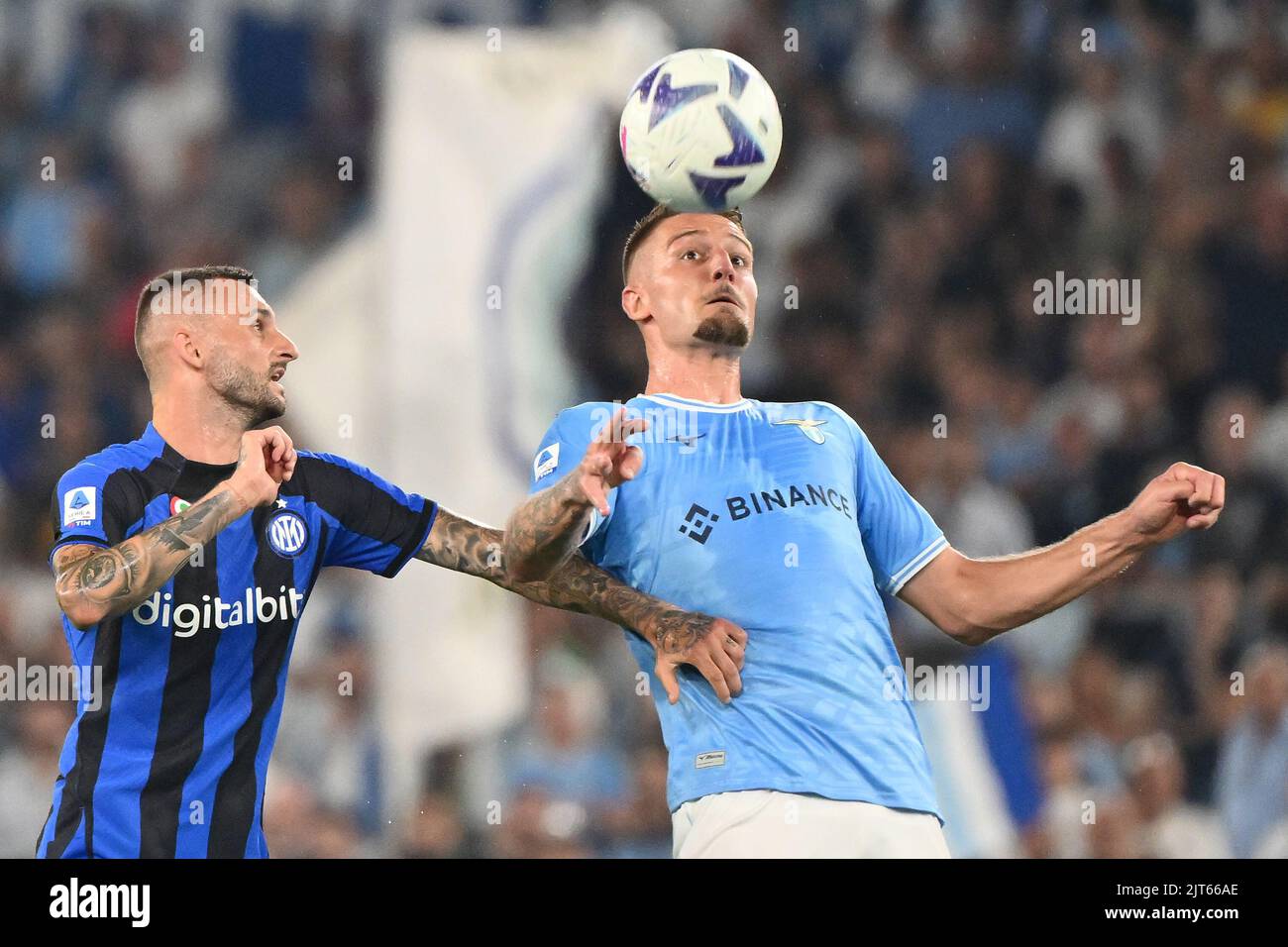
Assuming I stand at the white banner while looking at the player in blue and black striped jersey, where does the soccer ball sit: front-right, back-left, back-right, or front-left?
front-left

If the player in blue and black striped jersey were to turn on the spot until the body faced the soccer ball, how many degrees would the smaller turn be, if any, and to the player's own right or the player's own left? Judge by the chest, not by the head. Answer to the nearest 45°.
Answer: approximately 45° to the player's own left

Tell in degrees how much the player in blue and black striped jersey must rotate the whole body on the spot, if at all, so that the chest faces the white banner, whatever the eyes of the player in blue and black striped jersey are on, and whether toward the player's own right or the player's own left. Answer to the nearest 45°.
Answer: approximately 135° to the player's own left

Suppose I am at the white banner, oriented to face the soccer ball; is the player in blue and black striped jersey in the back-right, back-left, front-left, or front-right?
front-right

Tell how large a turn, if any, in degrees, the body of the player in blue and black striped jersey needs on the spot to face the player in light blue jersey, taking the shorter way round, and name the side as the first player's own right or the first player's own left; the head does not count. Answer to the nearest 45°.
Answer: approximately 45° to the first player's own left

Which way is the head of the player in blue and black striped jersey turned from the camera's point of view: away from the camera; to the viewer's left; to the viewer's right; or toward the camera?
to the viewer's right

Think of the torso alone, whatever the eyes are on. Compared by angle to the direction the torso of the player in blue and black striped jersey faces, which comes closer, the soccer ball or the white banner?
the soccer ball

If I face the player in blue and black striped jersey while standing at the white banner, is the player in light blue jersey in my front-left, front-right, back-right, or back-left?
front-left

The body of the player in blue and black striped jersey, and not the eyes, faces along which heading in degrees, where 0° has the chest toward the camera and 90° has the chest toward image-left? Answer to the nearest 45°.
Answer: approximately 315°

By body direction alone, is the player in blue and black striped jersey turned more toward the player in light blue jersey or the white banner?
the player in light blue jersey
